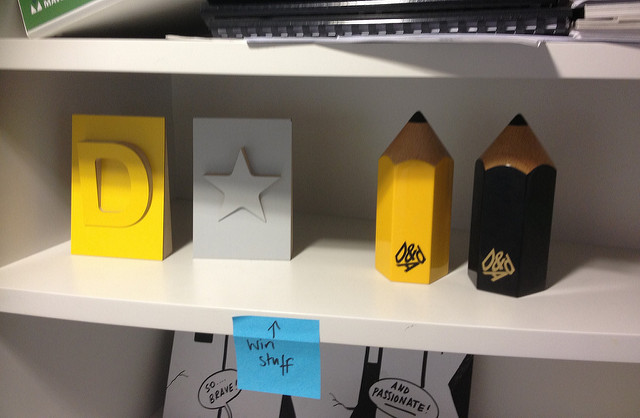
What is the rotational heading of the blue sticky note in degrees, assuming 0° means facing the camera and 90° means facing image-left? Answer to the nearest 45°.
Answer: approximately 0°

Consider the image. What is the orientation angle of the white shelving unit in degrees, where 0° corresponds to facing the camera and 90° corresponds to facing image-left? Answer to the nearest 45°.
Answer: approximately 0°
